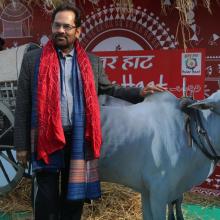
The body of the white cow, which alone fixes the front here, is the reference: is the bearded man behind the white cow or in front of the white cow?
behind

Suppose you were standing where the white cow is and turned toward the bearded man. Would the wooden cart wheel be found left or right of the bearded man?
right

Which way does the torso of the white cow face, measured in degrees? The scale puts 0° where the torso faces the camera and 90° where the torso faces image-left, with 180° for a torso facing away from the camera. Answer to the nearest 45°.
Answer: approximately 270°

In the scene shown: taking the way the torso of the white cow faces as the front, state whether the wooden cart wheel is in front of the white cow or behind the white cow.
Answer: behind
